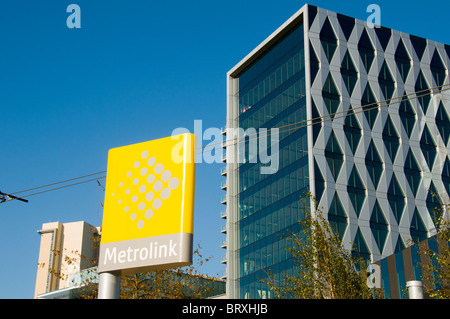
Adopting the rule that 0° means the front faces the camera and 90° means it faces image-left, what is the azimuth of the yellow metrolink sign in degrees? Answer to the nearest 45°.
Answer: approximately 45°

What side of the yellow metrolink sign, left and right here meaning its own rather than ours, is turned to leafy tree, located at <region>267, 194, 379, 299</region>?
back
